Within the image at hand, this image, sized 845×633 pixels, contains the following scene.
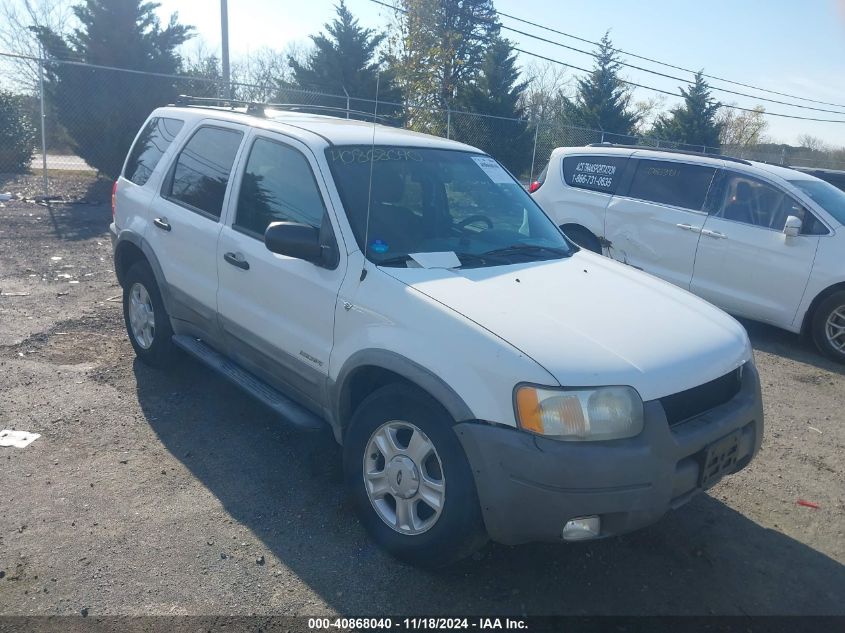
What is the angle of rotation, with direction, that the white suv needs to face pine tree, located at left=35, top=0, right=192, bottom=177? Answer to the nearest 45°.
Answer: approximately 180°

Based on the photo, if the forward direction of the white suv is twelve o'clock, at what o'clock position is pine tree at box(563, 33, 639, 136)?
The pine tree is roughly at 8 o'clock from the white suv.

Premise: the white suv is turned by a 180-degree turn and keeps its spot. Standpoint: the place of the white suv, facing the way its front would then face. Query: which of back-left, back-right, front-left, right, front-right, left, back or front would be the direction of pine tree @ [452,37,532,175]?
front-right

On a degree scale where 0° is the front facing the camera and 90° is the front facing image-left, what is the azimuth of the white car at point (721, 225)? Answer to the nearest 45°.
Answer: approximately 315°

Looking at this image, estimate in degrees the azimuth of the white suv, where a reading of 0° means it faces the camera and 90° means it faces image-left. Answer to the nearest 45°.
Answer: approximately 315°

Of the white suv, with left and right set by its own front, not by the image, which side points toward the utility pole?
back

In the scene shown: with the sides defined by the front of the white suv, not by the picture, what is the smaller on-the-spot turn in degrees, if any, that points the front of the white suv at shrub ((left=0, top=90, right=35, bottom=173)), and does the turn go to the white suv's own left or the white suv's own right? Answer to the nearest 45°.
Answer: approximately 180°

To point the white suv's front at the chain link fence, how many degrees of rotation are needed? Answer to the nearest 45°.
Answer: approximately 180°

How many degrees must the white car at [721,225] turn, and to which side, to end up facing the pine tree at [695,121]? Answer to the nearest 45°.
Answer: approximately 135° to its left

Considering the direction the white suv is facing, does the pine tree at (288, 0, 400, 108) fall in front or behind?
behind
